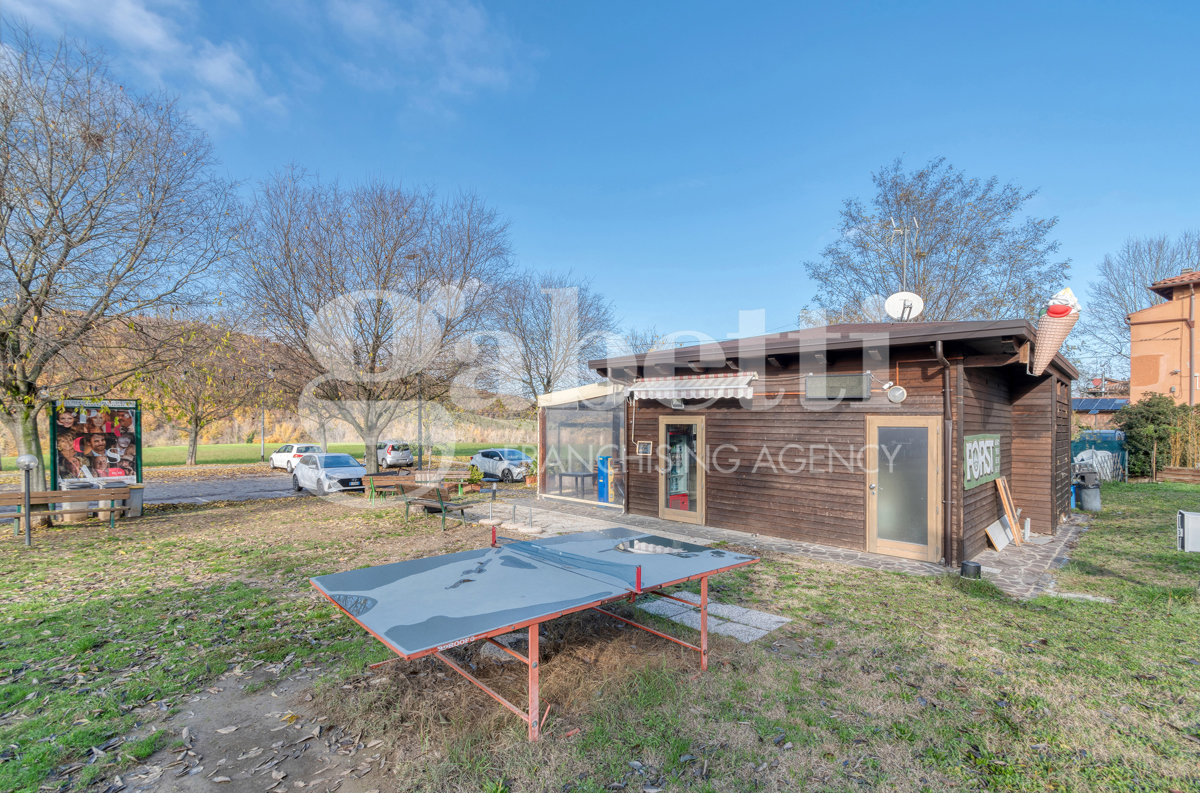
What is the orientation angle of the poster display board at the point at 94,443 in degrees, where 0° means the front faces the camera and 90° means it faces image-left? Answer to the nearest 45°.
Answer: approximately 0°

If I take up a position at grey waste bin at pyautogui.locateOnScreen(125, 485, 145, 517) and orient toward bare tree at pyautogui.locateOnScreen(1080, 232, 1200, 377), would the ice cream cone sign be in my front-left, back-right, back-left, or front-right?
front-right

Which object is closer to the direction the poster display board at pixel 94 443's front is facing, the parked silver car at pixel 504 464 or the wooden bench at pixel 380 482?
the wooden bench

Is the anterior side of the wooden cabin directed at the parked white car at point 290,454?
no

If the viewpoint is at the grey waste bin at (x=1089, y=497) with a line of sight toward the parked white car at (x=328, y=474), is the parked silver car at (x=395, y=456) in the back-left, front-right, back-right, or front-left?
front-right

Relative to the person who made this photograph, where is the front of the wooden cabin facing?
facing the viewer and to the left of the viewer

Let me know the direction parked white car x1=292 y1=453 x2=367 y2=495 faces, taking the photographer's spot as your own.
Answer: facing the viewer and to the right of the viewer

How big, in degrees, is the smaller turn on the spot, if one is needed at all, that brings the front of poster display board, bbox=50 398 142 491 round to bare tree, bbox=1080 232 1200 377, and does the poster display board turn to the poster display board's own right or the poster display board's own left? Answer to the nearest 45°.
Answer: approximately 90° to the poster display board's own left

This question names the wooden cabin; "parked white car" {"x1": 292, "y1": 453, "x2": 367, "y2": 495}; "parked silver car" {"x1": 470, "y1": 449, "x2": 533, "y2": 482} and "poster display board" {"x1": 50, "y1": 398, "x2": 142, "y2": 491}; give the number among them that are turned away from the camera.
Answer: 0
